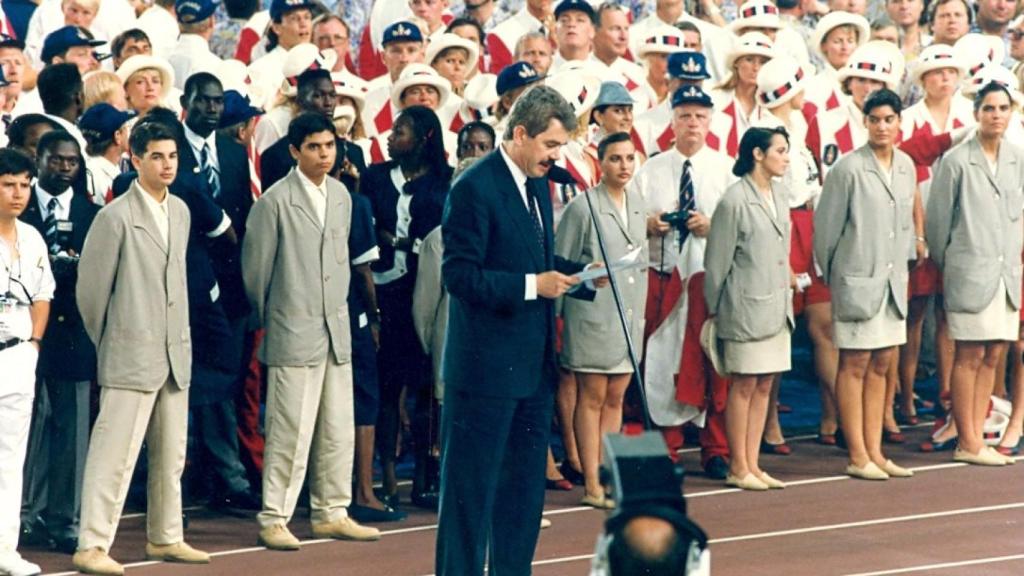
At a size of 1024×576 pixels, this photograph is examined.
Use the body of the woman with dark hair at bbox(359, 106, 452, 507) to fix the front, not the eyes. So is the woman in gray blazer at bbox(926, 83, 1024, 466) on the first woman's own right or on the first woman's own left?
on the first woman's own left

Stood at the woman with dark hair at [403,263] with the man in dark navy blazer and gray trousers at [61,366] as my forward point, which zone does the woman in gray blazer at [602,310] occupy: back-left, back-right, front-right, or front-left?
back-left

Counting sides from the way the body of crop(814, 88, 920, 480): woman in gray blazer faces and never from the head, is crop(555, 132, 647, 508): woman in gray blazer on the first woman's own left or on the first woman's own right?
on the first woman's own right

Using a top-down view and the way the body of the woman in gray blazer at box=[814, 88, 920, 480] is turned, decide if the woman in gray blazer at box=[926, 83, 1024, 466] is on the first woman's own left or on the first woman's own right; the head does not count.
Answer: on the first woman's own left

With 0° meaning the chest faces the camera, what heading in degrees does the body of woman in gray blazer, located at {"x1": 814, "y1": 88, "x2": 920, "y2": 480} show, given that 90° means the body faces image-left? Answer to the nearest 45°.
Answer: approximately 315°

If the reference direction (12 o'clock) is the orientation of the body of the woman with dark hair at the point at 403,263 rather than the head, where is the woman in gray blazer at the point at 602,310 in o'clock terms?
The woman in gray blazer is roughly at 9 o'clock from the woman with dark hair.

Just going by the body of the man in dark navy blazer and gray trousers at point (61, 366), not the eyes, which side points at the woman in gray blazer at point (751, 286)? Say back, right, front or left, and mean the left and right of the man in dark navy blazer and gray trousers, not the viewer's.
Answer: left

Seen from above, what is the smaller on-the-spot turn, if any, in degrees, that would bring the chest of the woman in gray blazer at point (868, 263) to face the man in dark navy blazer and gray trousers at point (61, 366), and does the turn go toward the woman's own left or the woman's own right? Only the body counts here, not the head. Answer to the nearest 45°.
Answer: approximately 90° to the woman's own right

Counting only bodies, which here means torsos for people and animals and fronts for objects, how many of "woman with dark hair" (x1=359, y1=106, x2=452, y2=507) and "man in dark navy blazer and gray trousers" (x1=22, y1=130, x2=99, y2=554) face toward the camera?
2

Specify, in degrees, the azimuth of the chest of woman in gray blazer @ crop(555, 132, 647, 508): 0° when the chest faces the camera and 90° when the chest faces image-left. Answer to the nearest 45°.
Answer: approximately 315°

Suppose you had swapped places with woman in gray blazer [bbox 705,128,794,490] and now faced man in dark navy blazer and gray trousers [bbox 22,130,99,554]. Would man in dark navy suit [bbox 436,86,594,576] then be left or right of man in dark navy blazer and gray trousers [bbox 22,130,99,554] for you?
left
